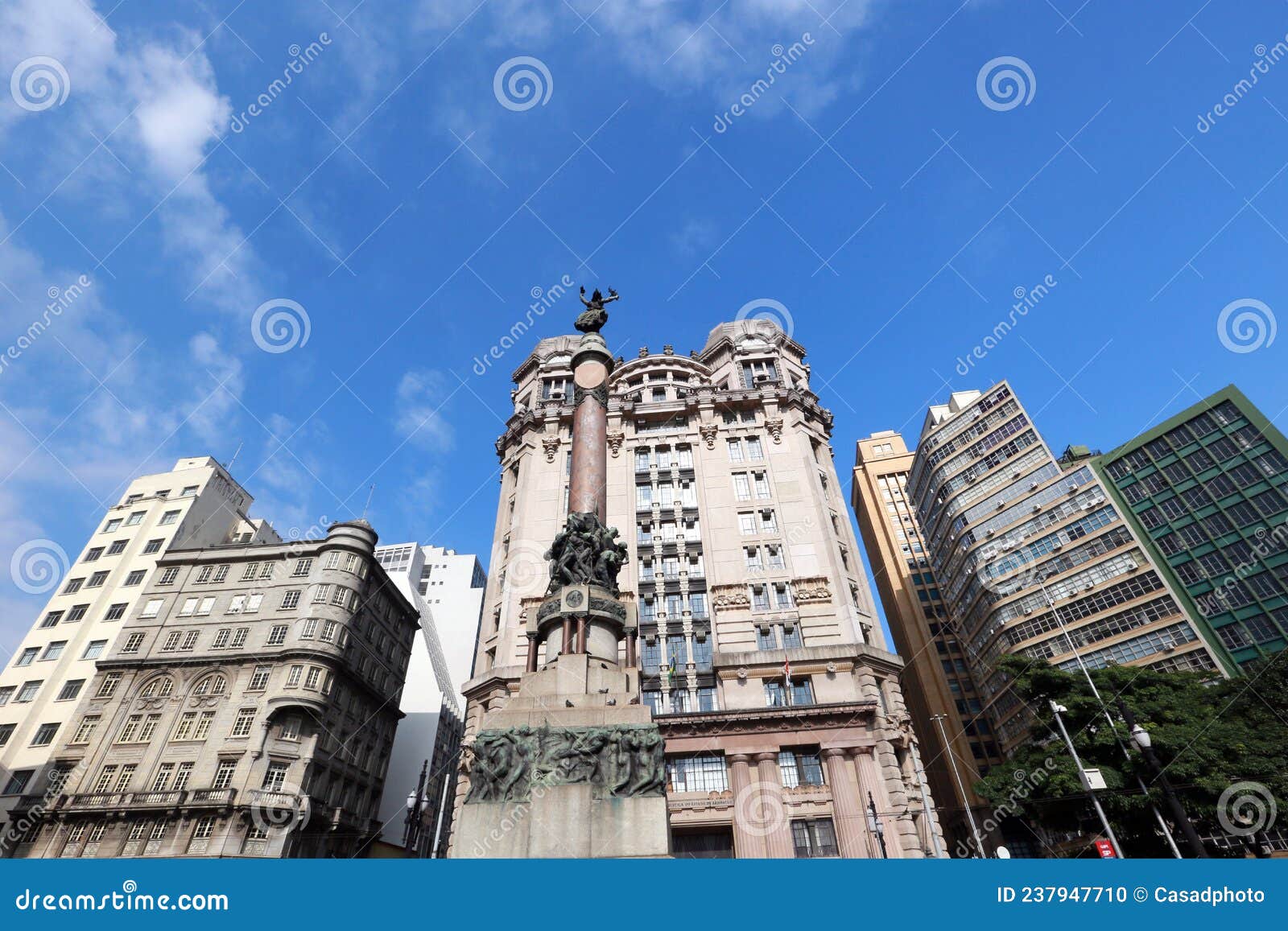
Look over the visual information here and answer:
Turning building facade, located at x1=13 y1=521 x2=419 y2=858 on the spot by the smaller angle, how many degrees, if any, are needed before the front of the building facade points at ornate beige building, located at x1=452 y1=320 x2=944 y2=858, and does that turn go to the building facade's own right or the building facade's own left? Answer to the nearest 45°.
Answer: approximately 45° to the building facade's own left

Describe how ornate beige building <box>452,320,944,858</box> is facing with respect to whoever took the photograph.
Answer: facing the viewer

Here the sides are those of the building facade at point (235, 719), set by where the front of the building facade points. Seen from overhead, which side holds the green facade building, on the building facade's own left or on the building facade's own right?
on the building facade's own left

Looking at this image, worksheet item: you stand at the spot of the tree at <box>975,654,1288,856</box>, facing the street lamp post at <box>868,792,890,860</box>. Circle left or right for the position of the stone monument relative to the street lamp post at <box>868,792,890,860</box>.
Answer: left

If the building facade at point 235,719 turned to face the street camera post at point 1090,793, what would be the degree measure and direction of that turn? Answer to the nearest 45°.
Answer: approximately 45° to its left

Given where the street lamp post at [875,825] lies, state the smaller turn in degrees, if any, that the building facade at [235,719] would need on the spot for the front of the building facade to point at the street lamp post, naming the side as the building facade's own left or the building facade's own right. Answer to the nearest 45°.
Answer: approximately 45° to the building facade's own left

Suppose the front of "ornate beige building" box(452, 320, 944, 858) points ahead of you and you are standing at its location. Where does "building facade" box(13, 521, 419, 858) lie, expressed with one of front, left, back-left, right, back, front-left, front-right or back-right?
right

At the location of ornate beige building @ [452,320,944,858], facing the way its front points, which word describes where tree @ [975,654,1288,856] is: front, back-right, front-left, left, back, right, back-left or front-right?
left

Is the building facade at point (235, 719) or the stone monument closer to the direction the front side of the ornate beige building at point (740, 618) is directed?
the stone monument

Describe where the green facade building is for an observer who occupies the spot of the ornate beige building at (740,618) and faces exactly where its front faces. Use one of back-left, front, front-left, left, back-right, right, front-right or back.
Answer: left

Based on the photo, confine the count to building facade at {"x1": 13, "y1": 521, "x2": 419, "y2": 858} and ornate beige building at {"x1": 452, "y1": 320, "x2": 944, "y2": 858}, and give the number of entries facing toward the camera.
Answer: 2

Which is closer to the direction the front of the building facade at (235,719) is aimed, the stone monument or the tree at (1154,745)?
the stone monument

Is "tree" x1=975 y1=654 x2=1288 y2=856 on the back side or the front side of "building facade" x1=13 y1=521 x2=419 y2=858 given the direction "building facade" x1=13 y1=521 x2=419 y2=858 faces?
on the front side
